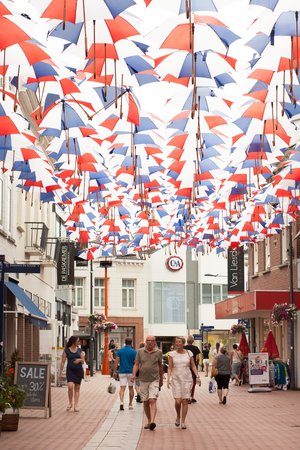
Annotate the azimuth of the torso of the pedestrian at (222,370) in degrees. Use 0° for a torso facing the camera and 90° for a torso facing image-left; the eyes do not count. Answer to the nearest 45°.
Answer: approximately 180°

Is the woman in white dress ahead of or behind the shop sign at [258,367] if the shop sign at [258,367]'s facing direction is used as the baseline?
ahead

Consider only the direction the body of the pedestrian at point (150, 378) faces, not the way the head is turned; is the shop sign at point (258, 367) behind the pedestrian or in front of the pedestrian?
behind

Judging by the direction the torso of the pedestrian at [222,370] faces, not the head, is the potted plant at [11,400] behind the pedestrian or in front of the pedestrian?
behind

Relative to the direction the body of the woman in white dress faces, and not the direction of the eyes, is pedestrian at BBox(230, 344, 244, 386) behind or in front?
behind

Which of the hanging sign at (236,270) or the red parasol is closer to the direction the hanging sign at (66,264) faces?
the red parasol

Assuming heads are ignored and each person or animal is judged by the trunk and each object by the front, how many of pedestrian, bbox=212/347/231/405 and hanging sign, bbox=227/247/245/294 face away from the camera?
1

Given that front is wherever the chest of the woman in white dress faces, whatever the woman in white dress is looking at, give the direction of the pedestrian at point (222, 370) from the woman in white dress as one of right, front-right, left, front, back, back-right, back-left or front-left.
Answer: back

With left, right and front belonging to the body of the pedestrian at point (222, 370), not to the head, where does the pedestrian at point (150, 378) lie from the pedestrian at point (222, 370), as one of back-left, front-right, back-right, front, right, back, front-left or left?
back

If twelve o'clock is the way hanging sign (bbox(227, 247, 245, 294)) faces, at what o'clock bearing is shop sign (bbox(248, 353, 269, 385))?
The shop sign is roughly at 12 o'clock from the hanging sign.
